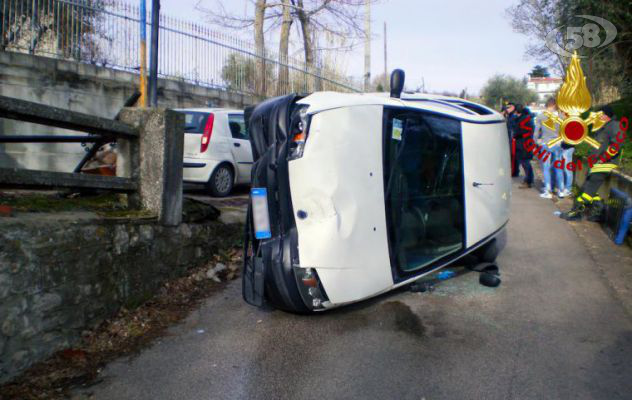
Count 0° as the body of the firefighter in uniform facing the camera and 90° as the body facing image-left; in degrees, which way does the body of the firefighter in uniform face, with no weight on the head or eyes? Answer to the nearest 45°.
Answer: approximately 90°

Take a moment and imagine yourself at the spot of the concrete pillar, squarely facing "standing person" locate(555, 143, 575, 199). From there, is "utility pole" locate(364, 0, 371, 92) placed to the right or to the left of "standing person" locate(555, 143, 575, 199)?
left

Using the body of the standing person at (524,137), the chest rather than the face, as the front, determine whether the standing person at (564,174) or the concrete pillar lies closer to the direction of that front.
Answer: the concrete pillar

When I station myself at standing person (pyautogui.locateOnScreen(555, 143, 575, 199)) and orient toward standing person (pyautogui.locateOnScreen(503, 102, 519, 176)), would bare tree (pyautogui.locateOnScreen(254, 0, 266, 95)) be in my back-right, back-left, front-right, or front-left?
front-left

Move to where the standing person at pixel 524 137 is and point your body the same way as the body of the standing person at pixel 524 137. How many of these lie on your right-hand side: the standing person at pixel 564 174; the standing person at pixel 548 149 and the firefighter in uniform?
0

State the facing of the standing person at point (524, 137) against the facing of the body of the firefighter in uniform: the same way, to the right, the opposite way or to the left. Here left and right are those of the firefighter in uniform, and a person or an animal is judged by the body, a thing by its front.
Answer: the same way
